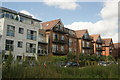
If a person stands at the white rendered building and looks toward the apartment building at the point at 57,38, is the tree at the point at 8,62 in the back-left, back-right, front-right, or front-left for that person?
back-right

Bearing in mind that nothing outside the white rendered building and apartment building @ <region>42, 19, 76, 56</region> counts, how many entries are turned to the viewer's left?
0

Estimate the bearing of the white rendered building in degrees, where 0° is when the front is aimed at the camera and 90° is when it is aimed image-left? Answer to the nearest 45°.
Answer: approximately 315°

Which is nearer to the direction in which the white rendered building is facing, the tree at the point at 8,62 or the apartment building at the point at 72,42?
the tree

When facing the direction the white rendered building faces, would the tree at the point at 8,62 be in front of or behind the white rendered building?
in front

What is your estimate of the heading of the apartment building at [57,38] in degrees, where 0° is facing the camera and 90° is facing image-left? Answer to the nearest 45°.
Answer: approximately 315°

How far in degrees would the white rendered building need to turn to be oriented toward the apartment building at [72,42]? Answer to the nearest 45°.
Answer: approximately 90° to its left

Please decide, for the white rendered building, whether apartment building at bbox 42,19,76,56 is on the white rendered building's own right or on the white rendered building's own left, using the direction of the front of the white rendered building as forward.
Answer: on the white rendered building's own left

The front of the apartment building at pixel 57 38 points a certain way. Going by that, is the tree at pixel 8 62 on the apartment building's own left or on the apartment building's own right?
on the apartment building's own right

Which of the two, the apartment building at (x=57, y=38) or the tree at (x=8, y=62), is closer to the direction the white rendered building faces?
the tree
